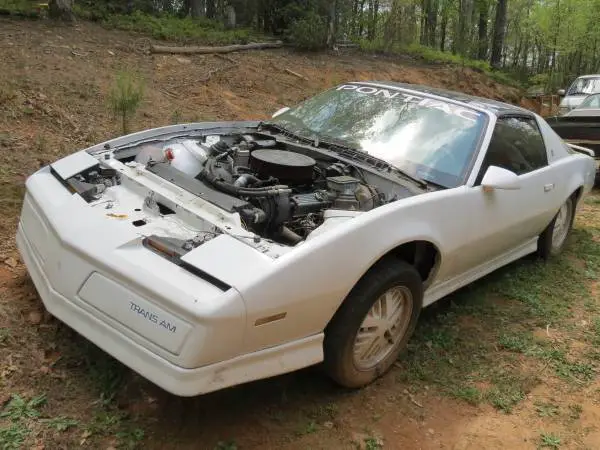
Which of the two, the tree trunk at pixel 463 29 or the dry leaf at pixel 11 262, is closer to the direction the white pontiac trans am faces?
the dry leaf

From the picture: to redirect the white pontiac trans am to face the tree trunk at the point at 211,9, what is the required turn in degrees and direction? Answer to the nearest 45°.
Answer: approximately 135° to its right

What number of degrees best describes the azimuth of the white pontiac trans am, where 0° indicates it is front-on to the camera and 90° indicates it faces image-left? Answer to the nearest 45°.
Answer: approximately 45°

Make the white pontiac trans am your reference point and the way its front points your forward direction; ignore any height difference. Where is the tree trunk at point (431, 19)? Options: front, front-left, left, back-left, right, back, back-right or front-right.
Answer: back-right

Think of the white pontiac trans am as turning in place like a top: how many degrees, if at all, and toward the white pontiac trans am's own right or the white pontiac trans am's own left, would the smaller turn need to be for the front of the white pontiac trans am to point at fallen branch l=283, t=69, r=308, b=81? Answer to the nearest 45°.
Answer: approximately 135° to the white pontiac trans am's own right

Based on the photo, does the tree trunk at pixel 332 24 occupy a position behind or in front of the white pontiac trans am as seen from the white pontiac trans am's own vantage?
behind

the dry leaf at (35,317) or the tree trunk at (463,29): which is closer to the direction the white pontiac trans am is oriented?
the dry leaf

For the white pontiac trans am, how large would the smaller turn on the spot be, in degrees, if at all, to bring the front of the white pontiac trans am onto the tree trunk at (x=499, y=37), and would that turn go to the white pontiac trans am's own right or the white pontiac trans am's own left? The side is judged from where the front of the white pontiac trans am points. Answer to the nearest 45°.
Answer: approximately 135° to the white pontiac trans am's own right

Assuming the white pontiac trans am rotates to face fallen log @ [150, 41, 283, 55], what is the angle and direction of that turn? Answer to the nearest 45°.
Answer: approximately 135° to its right
